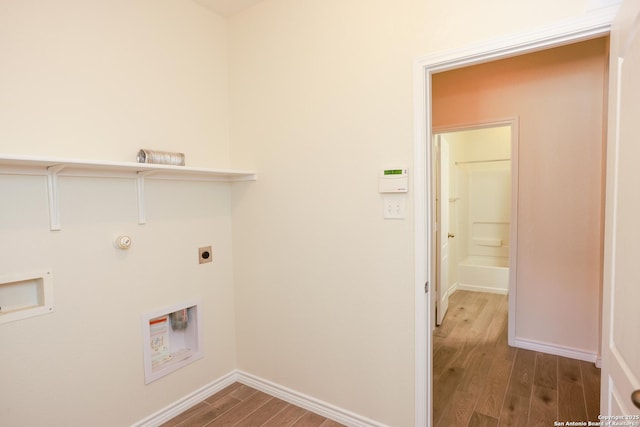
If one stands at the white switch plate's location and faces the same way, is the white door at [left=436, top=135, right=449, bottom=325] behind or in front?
behind

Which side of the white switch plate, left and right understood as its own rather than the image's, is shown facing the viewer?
front

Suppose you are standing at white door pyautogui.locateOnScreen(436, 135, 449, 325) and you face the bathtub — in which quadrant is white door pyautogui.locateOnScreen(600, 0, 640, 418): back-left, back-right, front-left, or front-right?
back-right

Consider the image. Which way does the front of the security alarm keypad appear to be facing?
toward the camera

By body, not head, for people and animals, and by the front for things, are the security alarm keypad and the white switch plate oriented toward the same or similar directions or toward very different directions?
same or similar directions

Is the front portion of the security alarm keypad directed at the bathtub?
no

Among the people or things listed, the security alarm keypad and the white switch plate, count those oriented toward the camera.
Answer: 2

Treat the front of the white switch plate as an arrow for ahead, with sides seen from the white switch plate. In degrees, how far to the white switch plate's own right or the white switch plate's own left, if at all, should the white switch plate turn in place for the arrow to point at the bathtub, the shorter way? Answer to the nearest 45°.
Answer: approximately 180°

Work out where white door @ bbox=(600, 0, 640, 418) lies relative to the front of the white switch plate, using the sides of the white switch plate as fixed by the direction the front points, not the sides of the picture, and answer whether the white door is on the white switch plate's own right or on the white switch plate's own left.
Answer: on the white switch plate's own left

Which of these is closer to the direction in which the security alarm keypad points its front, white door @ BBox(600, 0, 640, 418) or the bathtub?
the white door

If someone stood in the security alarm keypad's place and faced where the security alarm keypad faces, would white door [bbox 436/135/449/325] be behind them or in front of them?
behind

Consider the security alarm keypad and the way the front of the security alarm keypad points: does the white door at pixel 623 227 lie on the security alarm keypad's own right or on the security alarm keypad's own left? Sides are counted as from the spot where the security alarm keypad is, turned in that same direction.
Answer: on the security alarm keypad's own left
